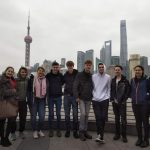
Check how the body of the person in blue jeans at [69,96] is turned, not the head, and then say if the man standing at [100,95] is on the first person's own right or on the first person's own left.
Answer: on the first person's own left

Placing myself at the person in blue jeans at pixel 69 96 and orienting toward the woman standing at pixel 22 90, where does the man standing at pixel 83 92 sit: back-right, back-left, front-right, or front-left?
back-left

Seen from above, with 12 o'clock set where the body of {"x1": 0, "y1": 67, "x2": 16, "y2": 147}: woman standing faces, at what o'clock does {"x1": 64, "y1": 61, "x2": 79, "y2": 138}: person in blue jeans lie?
The person in blue jeans is roughly at 10 o'clock from the woman standing.

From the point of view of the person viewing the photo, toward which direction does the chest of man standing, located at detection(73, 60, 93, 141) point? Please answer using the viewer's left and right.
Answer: facing the viewer and to the right of the viewer

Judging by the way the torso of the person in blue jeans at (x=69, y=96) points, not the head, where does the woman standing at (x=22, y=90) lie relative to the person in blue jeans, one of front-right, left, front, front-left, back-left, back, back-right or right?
right

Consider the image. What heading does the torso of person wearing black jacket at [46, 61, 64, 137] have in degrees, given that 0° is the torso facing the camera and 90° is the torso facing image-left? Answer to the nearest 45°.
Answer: approximately 0°

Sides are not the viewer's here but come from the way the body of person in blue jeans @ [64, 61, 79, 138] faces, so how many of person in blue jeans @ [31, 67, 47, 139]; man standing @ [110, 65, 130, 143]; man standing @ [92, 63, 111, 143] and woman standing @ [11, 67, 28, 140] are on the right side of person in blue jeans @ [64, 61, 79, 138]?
2

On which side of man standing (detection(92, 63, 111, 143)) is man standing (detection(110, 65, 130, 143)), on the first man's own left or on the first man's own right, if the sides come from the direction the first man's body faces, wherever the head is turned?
on the first man's own left

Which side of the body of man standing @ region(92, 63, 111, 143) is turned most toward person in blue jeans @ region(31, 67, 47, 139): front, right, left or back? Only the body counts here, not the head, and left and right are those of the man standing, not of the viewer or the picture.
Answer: right

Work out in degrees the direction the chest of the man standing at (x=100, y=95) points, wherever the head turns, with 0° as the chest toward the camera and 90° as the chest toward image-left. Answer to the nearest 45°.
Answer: approximately 0°
